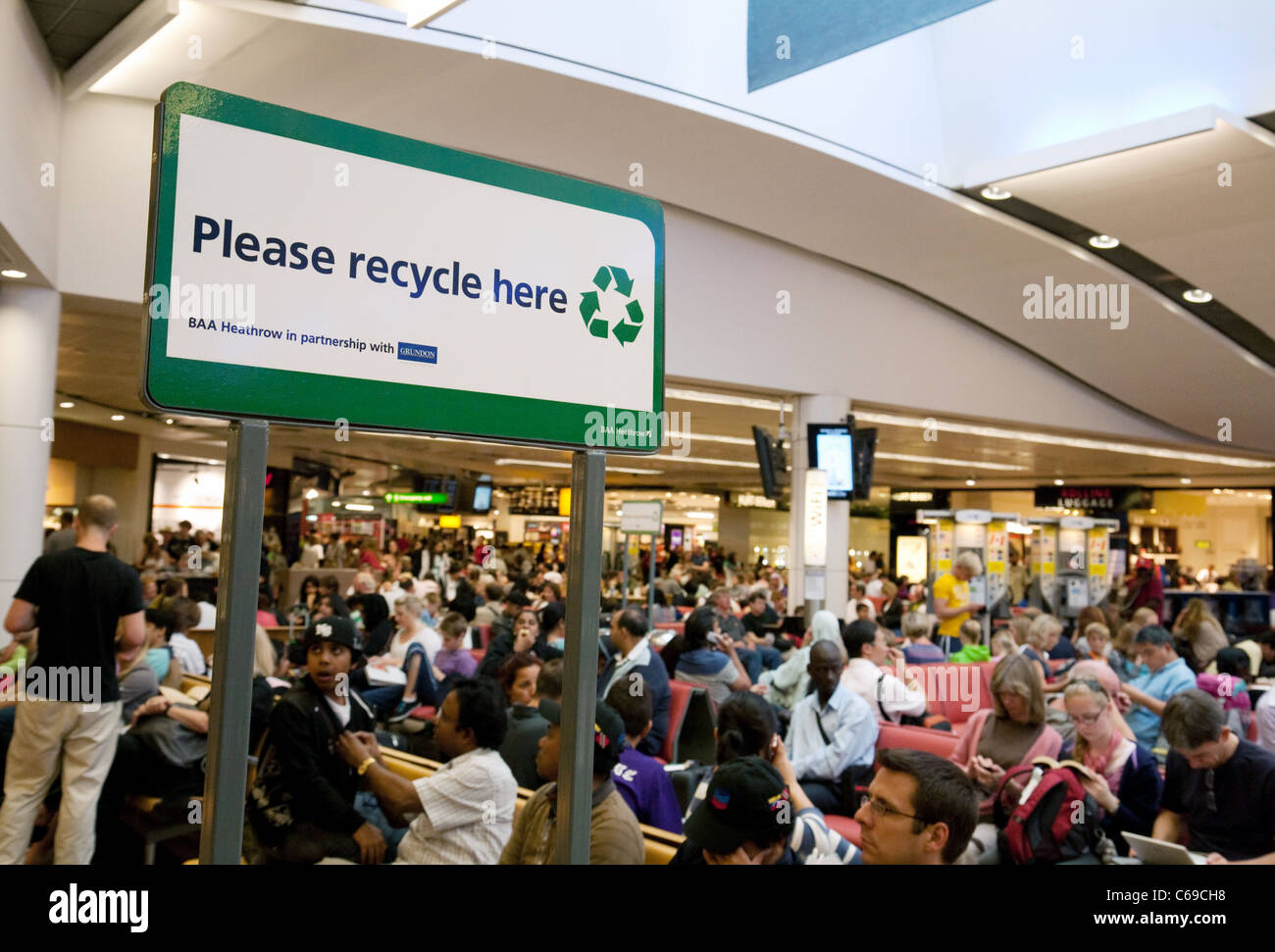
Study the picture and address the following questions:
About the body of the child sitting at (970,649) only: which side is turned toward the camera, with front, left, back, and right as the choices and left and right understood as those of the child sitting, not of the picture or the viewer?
back

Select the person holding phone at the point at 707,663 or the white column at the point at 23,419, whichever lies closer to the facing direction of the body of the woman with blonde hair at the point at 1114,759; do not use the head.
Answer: the white column

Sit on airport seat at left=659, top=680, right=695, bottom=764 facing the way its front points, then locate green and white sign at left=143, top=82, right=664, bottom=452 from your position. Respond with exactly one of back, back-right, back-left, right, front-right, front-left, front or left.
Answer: front-left

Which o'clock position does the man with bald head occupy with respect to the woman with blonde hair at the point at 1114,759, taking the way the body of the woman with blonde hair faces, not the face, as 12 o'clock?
The man with bald head is roughly at 2 o'clock from the woman with blonde hair.

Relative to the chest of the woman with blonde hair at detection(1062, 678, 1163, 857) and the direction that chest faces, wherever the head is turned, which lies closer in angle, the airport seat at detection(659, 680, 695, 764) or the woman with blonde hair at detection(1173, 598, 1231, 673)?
the airport seat

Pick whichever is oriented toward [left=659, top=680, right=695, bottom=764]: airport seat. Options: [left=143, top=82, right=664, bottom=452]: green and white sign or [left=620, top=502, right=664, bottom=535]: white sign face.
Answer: the white sign face

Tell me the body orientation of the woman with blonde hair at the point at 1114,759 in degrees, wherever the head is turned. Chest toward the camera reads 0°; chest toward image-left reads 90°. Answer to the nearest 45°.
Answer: approximately 45°

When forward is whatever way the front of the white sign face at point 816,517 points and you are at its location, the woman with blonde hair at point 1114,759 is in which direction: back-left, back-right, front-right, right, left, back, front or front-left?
front

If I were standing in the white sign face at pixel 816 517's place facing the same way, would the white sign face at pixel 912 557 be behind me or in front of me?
behind

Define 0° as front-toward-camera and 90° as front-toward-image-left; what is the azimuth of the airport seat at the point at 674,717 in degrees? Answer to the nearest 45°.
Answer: approximately 45°

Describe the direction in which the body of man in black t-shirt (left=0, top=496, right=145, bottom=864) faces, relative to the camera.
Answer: away from the camera

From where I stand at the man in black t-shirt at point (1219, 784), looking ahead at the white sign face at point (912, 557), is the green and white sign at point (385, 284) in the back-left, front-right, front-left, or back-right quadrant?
back-left

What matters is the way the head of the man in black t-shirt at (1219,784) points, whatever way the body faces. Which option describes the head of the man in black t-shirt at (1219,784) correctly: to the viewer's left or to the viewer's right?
to the viewer's left

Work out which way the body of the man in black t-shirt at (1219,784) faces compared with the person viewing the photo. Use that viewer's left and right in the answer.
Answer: facing the viewer and to the left of the viewer

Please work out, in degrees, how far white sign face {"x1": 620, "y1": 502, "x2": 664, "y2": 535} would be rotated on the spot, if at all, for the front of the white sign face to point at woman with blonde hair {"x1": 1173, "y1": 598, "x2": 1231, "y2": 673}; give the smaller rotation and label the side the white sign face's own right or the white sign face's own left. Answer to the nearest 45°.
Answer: approximately 45° to the white sign face's own left

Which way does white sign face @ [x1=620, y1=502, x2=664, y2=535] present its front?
toward the camera
